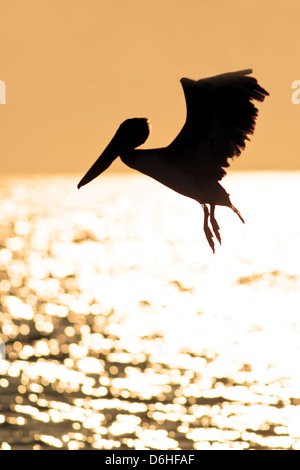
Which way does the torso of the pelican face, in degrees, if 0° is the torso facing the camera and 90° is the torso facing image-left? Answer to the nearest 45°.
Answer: approximately 90°
